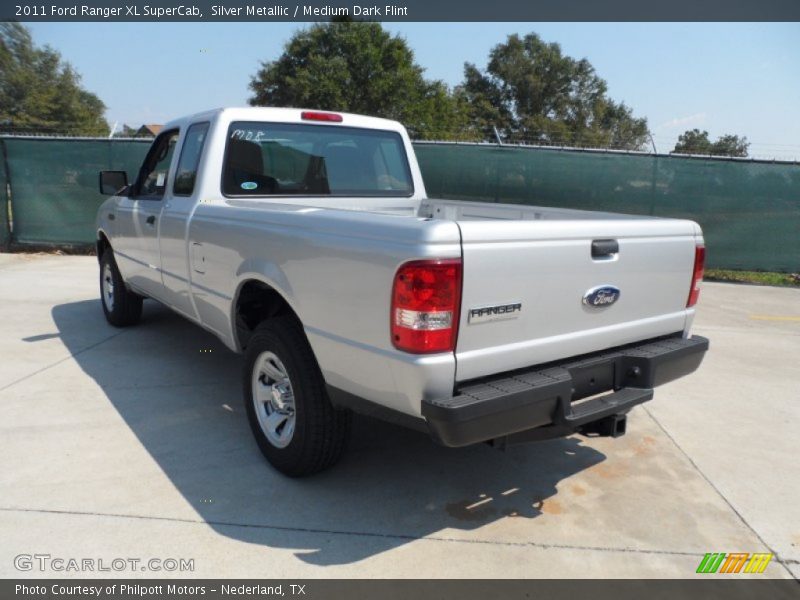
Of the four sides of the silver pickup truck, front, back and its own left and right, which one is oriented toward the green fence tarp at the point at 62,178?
front

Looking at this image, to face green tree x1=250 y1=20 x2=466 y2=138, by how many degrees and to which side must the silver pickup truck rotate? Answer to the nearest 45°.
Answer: approximately 45° to its right

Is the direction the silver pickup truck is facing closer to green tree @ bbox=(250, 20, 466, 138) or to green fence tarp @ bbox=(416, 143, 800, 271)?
the green tree

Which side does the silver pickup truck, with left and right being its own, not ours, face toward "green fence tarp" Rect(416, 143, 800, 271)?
right

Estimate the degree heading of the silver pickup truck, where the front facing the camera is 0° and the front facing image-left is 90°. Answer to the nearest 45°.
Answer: approximately 135°

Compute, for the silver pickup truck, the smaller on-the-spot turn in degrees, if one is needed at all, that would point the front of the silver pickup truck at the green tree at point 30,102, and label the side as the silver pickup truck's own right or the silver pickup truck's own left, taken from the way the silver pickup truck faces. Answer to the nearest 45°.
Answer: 0° — it already faces it
